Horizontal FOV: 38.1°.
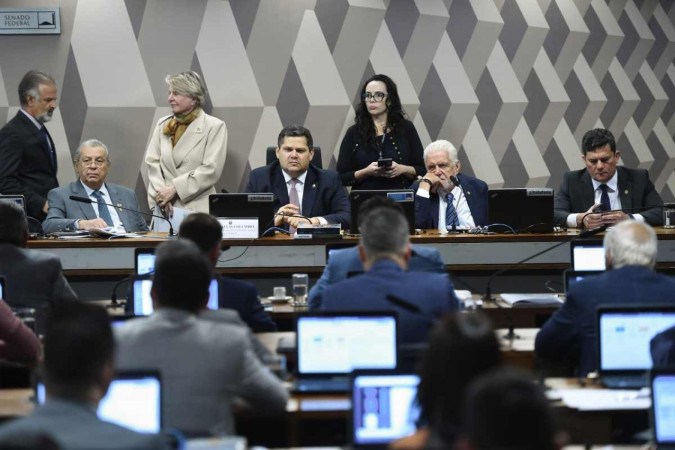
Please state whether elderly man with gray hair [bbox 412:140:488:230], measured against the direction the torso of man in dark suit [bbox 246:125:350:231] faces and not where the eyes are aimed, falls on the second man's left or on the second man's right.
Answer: on the second man's left

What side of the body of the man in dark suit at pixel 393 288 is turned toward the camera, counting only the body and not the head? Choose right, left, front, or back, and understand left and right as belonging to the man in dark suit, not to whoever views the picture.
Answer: back

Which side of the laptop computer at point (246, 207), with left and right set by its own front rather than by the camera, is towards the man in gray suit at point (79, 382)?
back

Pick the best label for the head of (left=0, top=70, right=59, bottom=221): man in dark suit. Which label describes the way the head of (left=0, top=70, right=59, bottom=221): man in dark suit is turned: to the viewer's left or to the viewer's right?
to the viewer's right

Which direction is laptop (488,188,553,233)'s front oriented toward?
away from the camera

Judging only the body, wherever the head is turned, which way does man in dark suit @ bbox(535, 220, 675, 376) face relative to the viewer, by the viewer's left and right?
facing away from the viewer

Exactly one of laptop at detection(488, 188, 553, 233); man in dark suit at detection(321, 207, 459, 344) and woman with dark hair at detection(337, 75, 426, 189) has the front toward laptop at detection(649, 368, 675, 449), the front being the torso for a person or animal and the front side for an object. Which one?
the woman with dark hair

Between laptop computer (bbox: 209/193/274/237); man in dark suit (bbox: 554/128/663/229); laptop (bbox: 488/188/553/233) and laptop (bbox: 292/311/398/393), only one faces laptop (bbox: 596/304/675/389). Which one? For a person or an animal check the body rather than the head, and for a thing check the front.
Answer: the man in dark suit

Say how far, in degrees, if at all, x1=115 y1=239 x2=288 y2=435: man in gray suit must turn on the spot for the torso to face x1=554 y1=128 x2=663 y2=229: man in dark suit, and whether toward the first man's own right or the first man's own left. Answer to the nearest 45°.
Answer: approximately 45° to the first man's own right

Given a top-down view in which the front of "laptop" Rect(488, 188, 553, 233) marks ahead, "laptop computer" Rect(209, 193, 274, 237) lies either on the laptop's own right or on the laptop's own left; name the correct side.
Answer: on the laptop's own left

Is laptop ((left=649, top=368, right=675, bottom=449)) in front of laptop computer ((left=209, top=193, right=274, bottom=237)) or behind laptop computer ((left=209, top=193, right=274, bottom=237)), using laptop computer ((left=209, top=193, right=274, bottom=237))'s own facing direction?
behind
